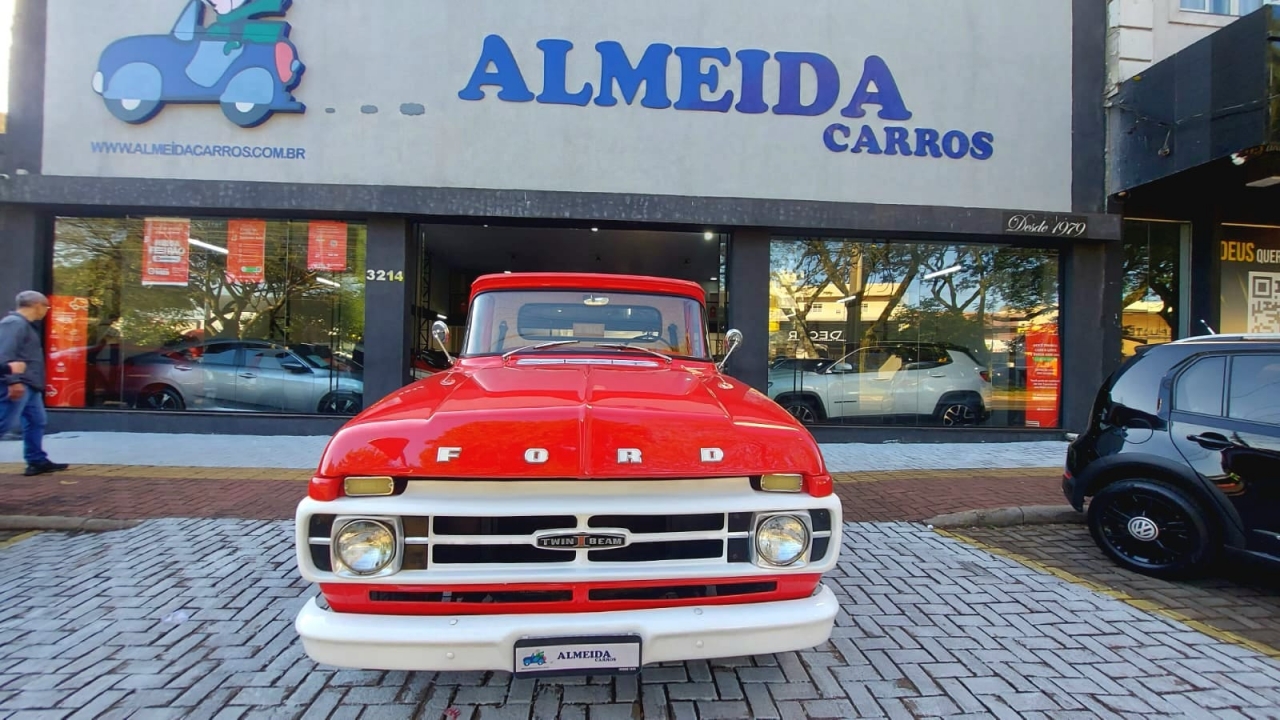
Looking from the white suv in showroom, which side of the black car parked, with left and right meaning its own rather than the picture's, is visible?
back

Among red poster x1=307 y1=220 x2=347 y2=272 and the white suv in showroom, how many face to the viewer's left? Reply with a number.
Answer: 1

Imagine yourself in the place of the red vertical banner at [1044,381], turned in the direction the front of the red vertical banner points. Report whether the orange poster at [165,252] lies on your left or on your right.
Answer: on your right

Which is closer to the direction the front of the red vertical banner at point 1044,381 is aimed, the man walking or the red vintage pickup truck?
the red vintage pickup truck

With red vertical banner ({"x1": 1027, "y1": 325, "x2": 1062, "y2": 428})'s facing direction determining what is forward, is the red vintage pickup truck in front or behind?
in front

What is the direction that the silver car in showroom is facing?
to the viewer's right

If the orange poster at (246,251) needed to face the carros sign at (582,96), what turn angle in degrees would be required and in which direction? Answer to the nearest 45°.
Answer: approximately 45° to its left

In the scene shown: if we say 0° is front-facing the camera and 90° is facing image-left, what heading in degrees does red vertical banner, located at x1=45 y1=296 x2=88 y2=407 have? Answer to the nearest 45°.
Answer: approximately 0°

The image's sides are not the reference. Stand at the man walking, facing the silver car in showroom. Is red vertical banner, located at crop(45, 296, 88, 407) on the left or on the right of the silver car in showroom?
left

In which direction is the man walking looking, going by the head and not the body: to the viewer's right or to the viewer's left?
to the viewer's right

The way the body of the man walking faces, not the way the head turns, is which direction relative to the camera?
to the viewer's right

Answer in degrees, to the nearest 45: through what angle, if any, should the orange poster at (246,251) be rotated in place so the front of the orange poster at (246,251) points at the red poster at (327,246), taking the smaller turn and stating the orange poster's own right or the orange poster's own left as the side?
approximately 45° to the orange poster's own left
